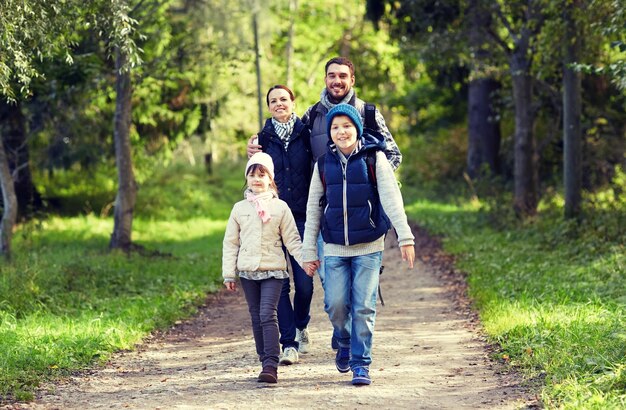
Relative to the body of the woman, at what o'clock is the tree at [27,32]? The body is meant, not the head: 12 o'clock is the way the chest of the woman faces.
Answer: The tree is roughly at 4 o'clock from the woman.

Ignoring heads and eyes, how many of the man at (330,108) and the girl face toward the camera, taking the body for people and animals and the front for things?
2

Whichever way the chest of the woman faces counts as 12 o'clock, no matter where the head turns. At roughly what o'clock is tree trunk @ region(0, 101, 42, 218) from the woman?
The tree trunk is roughly at 5 o'clock from the woman.

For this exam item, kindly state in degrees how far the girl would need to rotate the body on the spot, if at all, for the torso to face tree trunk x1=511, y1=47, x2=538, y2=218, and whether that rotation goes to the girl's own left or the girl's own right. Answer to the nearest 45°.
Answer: approximately 135° to the girl's own left

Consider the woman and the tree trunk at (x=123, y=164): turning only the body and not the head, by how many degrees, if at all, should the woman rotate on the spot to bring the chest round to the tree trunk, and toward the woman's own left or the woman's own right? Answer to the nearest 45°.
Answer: approximately 180°

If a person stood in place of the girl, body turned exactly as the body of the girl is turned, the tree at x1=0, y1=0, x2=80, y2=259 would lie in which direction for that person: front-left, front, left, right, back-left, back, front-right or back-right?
back-right

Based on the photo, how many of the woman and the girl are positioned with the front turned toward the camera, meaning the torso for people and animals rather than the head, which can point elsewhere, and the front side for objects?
2

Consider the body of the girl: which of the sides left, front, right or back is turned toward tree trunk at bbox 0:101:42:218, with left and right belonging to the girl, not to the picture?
back

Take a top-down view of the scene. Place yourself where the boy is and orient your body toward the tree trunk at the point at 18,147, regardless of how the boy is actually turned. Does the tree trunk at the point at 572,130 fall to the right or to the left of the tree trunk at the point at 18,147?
right

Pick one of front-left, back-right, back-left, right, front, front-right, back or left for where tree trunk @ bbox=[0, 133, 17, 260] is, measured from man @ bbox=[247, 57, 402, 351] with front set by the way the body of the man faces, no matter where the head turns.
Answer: back-right
